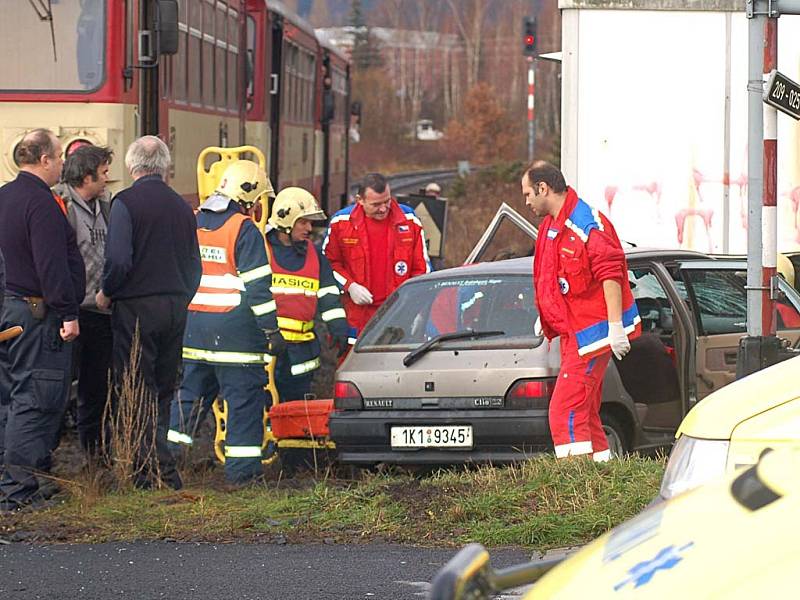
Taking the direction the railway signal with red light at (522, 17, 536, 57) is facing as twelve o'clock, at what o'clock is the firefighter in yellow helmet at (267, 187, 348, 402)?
The firefighter in yellow helmet is roughly at 12 o'clock from the railway signal with red light.

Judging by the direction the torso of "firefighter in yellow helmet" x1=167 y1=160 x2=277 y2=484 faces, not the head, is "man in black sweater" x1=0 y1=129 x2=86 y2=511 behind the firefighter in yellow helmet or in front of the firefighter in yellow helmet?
behind

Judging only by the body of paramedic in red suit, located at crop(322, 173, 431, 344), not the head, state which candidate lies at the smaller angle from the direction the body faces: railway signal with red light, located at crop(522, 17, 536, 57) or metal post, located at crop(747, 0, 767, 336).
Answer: the metal post

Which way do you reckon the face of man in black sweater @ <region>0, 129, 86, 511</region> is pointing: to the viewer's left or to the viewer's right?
to the viewer's right

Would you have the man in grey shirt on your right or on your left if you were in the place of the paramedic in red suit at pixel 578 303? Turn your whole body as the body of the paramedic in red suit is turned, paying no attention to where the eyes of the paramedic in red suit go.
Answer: on your right

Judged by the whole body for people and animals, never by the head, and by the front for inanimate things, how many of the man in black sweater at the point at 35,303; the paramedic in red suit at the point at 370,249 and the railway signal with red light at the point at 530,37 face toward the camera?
2

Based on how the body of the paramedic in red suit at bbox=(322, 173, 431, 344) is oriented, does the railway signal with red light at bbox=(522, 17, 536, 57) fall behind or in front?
behind

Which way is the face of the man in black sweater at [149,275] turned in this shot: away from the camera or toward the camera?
away from the camera

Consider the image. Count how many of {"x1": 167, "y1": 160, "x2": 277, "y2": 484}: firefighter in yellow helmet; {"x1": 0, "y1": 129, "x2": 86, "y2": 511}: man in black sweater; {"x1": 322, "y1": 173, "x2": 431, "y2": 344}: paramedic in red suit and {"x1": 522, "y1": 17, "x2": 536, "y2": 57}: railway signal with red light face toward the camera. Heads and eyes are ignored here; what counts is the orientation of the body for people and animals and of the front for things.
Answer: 2

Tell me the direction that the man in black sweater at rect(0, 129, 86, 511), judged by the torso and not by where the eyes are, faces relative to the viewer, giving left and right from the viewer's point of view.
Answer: facing away from the viewer and to the right of the viewer

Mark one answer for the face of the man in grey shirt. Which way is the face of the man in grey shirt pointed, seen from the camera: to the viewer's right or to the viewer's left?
to the viewer's right
